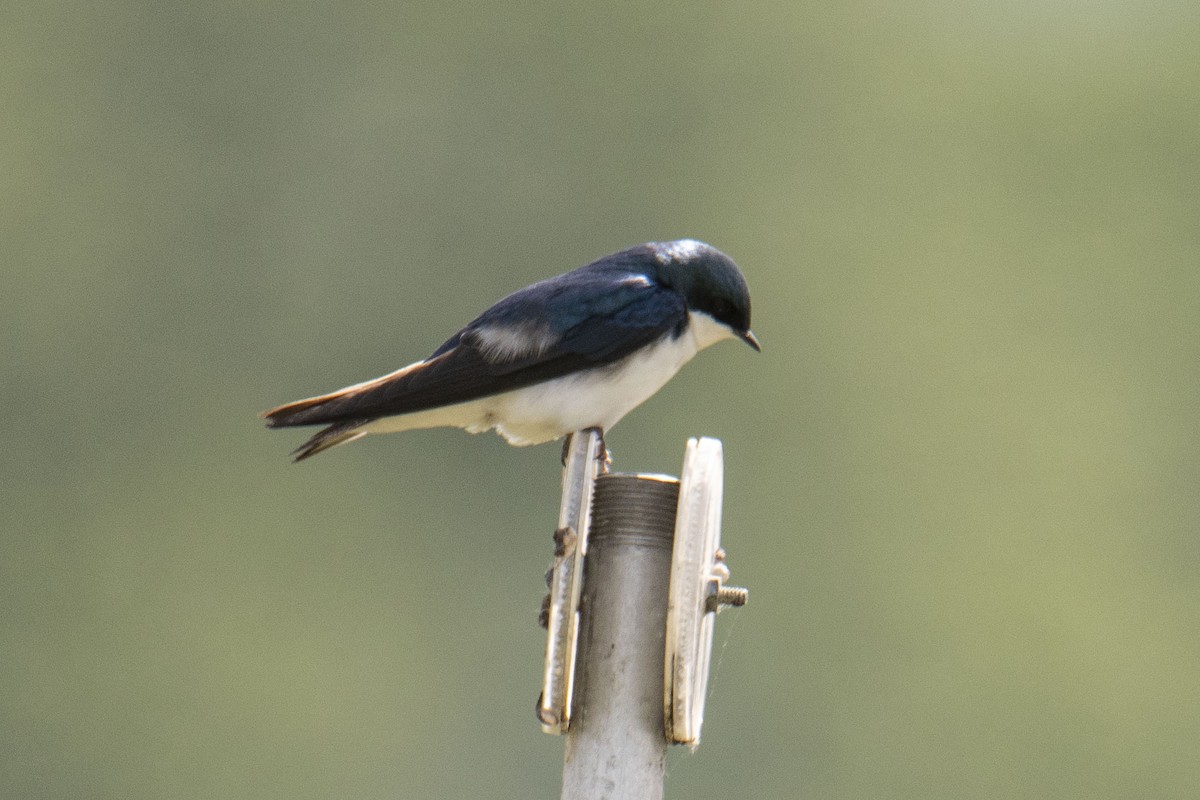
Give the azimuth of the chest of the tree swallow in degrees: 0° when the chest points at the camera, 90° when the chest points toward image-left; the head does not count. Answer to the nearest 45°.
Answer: approximately 270°
